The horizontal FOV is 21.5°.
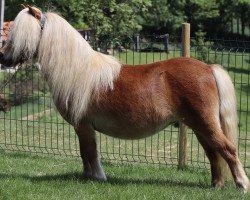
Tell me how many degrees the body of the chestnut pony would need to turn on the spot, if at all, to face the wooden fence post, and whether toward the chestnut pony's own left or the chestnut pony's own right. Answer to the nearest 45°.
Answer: approximately 135° to the chestnut pony's own right

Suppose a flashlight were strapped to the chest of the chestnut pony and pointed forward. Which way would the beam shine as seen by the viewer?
to the viewer's left
